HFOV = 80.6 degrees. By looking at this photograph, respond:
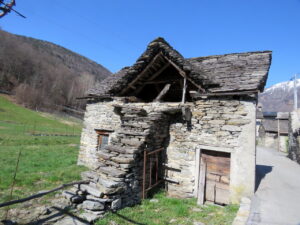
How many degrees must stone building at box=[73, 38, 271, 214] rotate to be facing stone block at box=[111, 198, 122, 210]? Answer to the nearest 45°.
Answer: approximately 45° to its right

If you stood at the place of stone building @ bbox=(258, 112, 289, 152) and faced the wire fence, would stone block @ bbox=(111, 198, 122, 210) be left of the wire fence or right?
left

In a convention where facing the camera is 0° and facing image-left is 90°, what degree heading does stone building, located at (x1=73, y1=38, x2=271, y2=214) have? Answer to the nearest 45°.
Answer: approximately 0°

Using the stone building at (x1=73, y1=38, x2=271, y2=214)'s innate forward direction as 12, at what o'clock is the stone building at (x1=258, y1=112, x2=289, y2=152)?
the stone building at (x1=258, y1=112, x2=289, y2=152) is roughly at 7 o'clock from the stone building at (x1=73, y1=38, x2=271, y2=214).

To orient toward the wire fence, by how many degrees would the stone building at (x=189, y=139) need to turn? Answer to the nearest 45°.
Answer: approximately 135° to its right

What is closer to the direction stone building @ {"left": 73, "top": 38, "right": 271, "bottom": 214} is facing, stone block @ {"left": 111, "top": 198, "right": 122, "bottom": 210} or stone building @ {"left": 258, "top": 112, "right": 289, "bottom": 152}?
the stone block

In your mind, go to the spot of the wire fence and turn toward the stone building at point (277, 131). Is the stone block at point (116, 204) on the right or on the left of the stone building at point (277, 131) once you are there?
right

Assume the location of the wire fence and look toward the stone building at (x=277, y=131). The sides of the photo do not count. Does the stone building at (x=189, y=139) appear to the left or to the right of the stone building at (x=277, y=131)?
right
